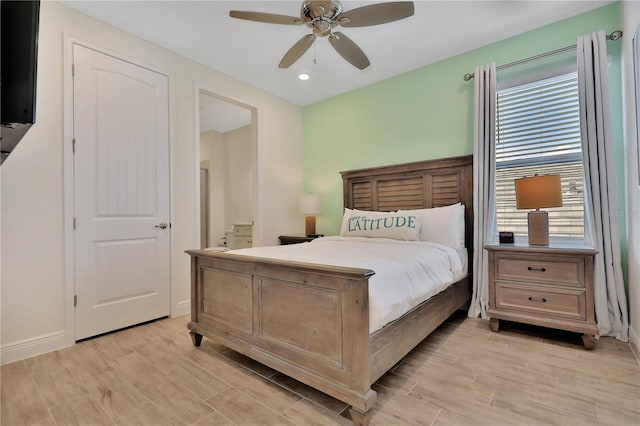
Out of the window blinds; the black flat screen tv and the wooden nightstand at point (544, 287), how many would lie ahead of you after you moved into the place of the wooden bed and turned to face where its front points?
1

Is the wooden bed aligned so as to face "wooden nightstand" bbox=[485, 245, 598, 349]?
no

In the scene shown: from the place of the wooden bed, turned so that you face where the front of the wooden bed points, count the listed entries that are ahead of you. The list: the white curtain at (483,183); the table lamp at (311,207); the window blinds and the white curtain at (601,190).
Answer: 0

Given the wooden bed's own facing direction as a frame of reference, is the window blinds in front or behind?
behind

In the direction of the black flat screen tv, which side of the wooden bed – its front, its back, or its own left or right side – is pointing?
front

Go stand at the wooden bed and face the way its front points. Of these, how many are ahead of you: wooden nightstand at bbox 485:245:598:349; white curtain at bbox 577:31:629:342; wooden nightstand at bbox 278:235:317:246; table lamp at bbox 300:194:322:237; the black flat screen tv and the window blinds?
1

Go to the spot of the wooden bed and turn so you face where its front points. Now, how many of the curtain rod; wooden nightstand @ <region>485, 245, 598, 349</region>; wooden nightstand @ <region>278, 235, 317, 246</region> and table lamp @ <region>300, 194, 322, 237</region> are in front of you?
0

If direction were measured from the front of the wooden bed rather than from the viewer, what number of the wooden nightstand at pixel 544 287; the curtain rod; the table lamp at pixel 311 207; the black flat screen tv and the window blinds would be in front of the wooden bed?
1

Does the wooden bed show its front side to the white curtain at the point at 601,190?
no

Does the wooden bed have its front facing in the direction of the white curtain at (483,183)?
no

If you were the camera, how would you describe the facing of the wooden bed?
facing the viewer and to the left of the viewer

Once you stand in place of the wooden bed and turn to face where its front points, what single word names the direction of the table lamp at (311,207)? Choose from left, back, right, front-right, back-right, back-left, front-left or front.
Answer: back-right

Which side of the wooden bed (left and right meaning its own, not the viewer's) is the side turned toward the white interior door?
right

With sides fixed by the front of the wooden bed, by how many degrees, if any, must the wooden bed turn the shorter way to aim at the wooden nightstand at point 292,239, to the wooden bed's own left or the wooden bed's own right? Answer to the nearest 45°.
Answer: approximately 135° to the wooden bed's own right

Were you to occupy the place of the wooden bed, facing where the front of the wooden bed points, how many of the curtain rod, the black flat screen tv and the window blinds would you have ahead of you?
1
